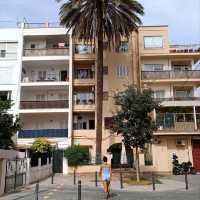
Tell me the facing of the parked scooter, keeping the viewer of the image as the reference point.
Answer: facing to the left of the viewer

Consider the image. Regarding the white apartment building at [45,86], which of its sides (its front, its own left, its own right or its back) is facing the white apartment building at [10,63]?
right

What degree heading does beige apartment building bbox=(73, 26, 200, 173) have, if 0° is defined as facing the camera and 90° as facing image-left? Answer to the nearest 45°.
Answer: approximately 0°

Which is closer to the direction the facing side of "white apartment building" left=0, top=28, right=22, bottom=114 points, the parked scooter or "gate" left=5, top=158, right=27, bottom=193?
the gate
